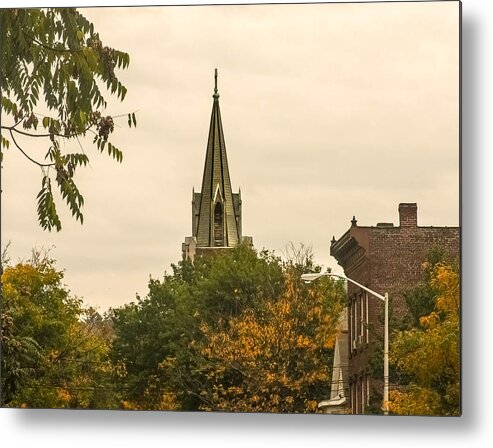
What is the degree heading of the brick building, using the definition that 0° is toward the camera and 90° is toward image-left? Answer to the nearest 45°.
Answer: approximately 90°
